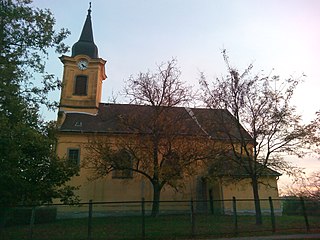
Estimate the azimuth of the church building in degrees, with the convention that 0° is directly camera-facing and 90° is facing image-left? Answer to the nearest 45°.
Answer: approximately 90°

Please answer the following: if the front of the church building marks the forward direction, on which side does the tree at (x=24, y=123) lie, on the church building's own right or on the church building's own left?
on the church building's own left

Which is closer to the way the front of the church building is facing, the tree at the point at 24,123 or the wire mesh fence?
the tree
